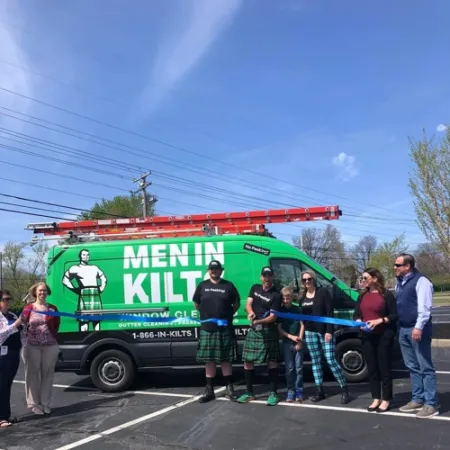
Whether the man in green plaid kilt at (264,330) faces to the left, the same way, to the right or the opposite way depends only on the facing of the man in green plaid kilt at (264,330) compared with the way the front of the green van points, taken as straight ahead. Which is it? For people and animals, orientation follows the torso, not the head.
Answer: to the right

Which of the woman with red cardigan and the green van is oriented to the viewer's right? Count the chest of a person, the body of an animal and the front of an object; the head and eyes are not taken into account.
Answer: the green van

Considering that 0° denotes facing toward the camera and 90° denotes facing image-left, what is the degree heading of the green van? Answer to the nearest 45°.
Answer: approximately 270°

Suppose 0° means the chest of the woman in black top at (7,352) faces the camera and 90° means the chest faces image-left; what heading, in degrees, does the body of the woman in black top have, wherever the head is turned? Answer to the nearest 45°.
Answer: approximately 315°

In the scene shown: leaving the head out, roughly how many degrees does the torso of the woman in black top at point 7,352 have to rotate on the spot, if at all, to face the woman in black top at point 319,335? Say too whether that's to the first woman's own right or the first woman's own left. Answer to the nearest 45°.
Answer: approximately 45° to the first woman's own left

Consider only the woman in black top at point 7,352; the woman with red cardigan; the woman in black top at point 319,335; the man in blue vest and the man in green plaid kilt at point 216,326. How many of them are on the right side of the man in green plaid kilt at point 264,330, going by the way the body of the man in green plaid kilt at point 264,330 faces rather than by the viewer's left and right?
3

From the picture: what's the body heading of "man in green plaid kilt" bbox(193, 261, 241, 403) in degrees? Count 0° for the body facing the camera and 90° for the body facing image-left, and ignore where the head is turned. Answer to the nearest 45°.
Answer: approximately 0°

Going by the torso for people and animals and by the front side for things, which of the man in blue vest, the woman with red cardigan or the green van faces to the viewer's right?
the green van

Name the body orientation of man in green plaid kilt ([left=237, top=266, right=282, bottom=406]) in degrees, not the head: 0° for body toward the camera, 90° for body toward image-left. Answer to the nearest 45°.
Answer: approximately 0°

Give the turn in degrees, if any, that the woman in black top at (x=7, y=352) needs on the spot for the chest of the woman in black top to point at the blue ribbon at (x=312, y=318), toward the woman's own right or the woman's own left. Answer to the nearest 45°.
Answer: approximately 45° to the woman's own left

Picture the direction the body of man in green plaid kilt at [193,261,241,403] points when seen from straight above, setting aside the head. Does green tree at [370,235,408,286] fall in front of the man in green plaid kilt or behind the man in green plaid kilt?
behind

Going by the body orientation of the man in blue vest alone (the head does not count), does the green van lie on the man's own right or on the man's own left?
on the man's own right
